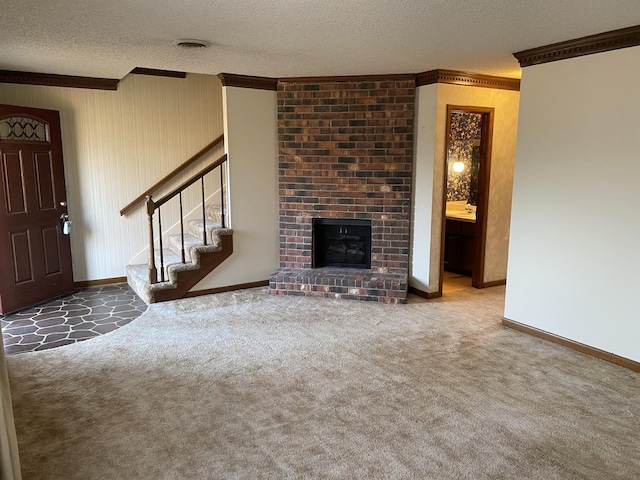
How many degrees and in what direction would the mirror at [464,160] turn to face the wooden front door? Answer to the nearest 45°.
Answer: approximately 45° to its right

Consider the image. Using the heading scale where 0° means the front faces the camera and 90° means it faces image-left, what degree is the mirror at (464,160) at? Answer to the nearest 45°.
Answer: approximately 0°

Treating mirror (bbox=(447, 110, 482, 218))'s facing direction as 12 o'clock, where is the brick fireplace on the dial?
The brick fireplace is roughly at 1 o'clock from the mirror.

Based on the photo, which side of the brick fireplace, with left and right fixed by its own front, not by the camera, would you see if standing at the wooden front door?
right

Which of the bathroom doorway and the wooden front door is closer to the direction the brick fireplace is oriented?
the wooden front door

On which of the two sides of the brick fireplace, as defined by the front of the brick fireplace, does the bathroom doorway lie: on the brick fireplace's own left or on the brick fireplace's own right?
on the brick fireplace's own left

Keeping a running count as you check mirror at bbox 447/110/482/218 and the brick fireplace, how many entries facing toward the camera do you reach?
2
